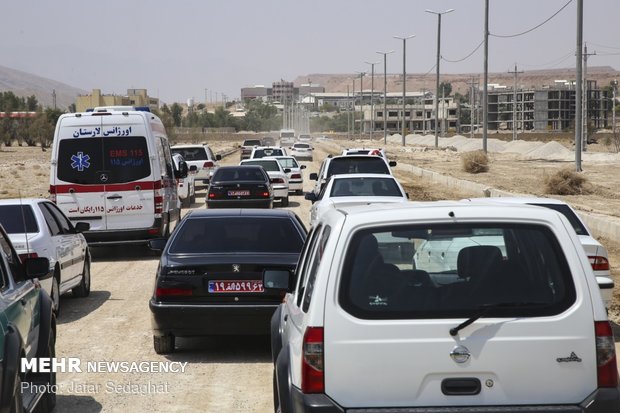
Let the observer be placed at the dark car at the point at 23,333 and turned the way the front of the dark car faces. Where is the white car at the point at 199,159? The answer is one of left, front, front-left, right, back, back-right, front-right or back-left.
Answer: front-left

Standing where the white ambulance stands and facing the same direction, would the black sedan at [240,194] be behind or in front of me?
in front

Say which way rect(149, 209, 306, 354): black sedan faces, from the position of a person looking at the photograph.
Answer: facing away from the viewer

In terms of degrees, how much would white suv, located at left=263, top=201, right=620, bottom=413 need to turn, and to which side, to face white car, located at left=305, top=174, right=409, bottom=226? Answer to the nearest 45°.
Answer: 0° — it already faces it

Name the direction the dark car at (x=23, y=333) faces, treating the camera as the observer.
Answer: facing away from the viewer and to the right of the viewer

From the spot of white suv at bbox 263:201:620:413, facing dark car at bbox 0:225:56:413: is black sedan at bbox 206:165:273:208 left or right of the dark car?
right

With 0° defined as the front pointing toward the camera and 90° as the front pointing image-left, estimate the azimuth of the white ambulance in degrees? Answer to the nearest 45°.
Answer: approximately 180°

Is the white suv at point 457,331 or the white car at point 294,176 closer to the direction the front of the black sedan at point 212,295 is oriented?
the white car

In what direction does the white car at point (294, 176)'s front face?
away from the camera

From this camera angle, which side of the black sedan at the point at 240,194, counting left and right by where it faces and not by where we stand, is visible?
back

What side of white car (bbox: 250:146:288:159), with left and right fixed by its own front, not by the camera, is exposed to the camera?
back

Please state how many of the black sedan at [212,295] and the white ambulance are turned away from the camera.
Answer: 2

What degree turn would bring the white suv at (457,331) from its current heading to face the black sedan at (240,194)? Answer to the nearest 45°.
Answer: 0° — it already faces it

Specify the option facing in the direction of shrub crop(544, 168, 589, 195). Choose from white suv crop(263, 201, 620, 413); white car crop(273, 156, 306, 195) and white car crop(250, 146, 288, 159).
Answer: the white suv

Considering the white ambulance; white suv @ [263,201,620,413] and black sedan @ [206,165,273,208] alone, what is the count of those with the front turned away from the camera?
3

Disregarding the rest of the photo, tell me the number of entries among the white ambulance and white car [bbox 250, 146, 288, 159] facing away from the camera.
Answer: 2

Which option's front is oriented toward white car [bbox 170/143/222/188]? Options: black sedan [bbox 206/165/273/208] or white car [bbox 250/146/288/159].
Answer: the black sedan

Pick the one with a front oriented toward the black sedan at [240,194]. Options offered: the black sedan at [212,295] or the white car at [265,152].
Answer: the black sedan at [212,295]
